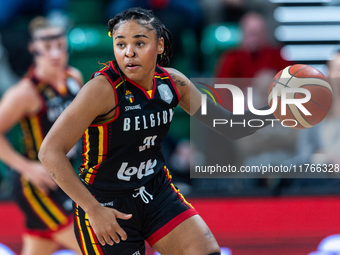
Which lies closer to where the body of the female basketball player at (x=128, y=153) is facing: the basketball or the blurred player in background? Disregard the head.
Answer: the basketball

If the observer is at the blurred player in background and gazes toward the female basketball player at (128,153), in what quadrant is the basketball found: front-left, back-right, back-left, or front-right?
front-left

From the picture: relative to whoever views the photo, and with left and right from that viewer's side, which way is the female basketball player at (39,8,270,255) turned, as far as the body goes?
facing the viewer and to the right of the viewer

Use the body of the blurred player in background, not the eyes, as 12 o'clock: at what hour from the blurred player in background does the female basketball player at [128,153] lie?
The female basketball player is roughly at 1 o'clock from the blurred player in background.

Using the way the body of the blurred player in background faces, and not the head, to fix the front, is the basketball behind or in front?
in front

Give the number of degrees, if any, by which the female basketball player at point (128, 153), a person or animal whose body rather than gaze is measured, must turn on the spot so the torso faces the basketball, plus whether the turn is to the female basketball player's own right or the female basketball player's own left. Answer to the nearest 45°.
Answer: approximately 45° to the female basketball player's own left

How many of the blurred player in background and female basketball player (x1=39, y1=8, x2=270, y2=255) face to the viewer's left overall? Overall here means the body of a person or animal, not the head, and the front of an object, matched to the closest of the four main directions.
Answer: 0

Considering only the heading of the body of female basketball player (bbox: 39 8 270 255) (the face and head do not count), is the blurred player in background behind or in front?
behind
